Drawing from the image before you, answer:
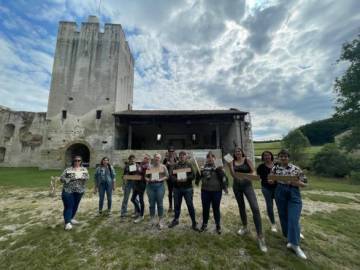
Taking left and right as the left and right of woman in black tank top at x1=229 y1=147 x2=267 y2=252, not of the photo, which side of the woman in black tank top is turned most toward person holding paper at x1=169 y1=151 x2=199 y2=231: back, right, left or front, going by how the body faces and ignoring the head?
right

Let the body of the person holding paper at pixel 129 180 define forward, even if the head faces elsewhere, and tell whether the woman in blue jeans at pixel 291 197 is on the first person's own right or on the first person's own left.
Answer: on the first person's own left

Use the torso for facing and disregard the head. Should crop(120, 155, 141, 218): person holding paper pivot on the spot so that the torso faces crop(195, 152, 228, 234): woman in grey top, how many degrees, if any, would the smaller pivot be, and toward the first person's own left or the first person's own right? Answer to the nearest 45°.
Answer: approximately 45° to the first person's own left

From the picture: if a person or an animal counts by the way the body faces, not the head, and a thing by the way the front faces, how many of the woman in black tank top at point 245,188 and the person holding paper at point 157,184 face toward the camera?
2

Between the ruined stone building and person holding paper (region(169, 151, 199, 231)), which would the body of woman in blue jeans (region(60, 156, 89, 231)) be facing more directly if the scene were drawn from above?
the person holding paper

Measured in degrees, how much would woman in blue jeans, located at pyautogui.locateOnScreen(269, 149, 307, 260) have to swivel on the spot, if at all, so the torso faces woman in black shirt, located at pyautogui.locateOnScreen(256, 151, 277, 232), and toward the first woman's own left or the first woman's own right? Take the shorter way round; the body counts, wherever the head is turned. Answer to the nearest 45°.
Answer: approximately 135° to the first woman's own right

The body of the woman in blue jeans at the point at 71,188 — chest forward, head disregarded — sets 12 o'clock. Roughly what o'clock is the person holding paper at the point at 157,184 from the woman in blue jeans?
The person holding paper is roughly at 10 o'clock from the woman in blue jeans.

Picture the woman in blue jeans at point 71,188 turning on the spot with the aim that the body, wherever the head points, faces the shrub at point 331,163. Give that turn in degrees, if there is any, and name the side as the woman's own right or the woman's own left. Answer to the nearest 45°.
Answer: approximately 90° to the woman's own left

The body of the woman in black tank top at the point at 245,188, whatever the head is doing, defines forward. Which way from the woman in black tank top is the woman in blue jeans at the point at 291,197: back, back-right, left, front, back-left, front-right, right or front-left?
left

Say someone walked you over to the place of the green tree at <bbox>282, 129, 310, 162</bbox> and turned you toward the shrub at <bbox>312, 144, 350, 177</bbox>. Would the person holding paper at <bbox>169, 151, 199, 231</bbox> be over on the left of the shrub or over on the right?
right

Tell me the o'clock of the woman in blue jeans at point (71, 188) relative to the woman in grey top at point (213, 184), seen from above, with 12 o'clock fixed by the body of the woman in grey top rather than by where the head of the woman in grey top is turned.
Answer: The woman in blue jeans is roughly at 3 o'clock from the woman in grey top.
